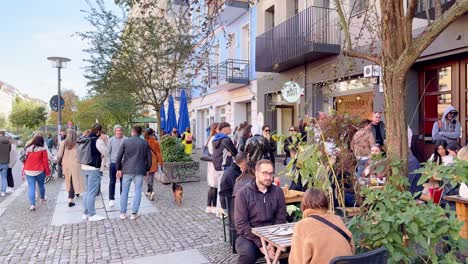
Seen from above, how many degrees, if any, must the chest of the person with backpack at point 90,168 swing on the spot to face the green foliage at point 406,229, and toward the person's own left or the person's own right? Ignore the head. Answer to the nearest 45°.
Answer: approximately 90° to the person's own right

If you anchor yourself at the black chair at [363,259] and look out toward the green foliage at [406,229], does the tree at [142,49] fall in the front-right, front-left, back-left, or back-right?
front-left

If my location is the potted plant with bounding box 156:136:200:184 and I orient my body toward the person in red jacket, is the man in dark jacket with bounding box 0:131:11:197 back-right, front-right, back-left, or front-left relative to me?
front-right

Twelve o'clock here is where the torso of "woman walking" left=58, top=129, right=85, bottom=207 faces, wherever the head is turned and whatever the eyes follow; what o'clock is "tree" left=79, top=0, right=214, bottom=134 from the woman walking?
The tree is roughly at 1 o'clock from the woman walking.

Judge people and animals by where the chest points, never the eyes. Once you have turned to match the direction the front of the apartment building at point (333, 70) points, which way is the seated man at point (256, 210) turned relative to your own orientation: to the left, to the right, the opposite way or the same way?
to the left

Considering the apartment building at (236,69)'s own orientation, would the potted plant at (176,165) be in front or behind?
in front

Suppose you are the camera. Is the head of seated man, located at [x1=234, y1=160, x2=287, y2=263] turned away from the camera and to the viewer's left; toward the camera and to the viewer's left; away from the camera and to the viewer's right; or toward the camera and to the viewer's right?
toward the camera and to the viewer's right

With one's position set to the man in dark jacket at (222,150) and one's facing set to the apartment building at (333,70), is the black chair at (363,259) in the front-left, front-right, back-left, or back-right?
back-right

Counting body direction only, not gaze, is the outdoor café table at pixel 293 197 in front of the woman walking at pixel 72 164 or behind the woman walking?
behind

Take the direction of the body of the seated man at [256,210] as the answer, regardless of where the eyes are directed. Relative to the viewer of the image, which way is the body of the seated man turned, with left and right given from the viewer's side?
facing the viewer and to the right of the viewer

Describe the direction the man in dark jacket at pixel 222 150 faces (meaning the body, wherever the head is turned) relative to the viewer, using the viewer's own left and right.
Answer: facing to the right of the viewer

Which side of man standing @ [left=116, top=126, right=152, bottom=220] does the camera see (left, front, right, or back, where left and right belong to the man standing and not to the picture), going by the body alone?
back

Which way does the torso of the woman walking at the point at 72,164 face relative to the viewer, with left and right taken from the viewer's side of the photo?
facing away from the viewer

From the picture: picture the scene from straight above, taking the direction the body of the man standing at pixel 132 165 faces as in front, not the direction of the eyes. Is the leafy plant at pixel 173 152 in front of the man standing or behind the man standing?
in front

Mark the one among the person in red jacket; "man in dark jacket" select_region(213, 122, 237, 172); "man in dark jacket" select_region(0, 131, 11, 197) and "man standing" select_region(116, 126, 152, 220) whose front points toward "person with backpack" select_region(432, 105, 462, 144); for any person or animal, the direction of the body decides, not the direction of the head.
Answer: "man in dark jacket" select_region(213, 122, 237, 172)

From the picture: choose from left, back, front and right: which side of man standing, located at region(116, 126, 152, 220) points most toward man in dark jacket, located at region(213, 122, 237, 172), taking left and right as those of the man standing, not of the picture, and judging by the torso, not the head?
right
